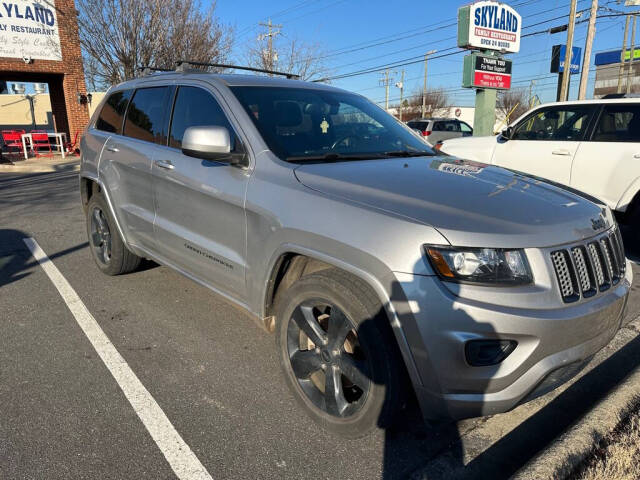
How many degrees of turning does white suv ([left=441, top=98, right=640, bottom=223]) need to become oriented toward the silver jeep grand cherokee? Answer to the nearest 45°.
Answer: approximately 90° to its left

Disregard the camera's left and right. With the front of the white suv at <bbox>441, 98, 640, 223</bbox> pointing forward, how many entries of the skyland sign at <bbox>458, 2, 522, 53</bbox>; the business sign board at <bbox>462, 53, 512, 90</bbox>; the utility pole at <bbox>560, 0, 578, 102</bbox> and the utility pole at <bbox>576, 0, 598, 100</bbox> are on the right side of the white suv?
4

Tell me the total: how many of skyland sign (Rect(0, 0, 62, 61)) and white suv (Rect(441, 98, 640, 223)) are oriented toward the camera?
1

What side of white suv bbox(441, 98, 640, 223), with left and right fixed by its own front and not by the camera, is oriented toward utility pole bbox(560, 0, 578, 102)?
right

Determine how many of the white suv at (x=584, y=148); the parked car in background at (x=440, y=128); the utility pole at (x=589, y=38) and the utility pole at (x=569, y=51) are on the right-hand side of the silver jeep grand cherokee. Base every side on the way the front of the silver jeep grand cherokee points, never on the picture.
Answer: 0

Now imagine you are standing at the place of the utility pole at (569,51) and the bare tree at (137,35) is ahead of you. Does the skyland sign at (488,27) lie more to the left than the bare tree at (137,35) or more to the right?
left

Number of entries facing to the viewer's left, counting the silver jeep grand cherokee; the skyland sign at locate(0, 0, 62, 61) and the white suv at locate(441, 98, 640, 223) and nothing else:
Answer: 1

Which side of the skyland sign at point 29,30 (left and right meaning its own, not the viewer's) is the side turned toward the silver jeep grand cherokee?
front

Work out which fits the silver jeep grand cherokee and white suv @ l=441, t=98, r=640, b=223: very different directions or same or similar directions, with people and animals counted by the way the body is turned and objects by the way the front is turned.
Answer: very different directions

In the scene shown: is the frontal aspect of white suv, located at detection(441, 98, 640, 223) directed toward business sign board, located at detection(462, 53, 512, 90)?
no

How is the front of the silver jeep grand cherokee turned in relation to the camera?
facing the viewer and to the right of the viewer

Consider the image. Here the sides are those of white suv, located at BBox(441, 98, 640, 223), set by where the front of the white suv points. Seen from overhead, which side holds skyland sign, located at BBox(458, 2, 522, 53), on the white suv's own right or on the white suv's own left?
on the white suv's own right

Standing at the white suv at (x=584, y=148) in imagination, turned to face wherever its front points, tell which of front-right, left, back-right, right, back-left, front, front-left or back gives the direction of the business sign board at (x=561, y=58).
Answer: right

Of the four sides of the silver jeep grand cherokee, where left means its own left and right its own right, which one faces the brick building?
back

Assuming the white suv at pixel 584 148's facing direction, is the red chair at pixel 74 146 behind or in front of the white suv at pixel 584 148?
in front

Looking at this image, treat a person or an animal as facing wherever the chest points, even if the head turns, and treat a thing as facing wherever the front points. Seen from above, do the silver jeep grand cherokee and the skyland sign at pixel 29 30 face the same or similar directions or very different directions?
same or similar directions

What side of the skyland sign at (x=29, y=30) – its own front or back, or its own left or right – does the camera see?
front

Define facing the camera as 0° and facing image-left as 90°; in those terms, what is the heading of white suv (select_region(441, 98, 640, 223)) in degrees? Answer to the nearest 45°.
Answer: approximately 90°
